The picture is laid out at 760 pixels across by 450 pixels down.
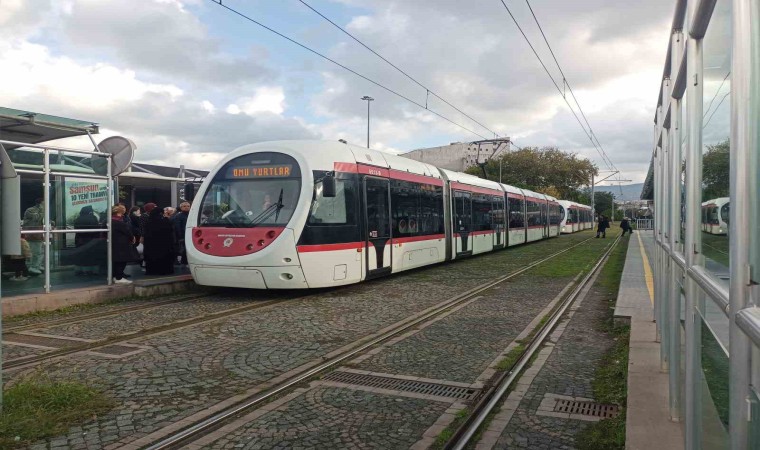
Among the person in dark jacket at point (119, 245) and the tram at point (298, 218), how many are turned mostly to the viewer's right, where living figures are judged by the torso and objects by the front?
1

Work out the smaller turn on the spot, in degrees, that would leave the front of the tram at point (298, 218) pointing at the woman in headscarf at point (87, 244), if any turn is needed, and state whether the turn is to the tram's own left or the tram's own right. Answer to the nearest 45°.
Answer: approximately 45° to the tram's own right

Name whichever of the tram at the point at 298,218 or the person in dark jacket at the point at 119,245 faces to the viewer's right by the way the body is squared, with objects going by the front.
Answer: the person in dark jacket

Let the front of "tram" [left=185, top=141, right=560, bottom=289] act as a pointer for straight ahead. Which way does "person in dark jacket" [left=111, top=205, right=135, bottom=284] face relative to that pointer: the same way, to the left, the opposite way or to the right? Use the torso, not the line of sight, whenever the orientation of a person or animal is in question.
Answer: the opposite way

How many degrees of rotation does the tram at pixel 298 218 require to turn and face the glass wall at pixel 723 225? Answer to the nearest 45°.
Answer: approximately 45° to its left

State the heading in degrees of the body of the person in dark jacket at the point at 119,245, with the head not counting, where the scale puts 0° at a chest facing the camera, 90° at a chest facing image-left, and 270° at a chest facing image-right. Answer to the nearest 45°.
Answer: approximately 270°

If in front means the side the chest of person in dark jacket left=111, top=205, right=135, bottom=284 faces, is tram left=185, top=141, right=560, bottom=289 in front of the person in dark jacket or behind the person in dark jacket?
in front
